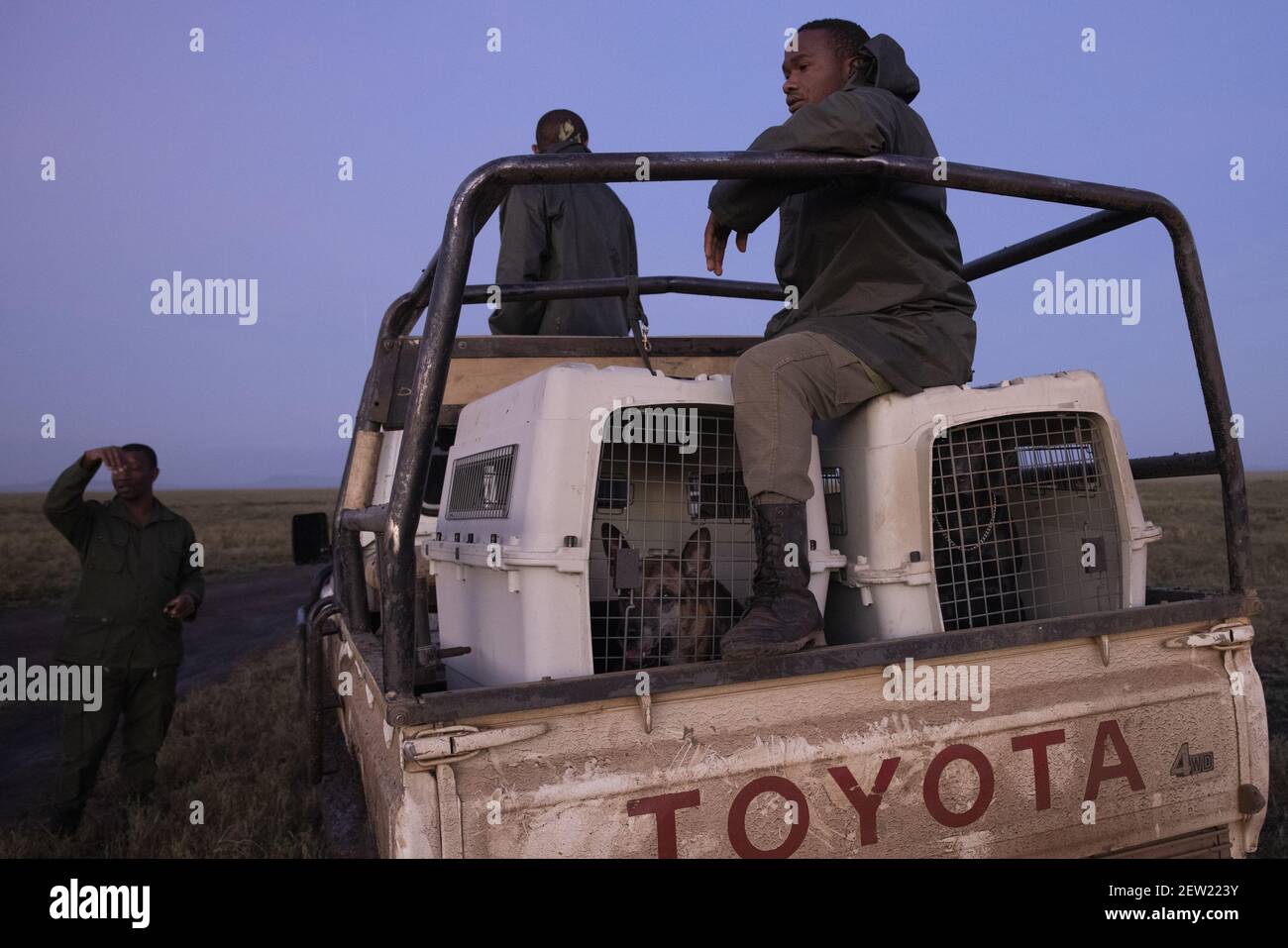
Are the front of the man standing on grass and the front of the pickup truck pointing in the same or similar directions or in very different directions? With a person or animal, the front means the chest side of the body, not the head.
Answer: very different directions

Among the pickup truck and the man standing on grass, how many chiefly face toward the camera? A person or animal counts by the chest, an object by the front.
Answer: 1

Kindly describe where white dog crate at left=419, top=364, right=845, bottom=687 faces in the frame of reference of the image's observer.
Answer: facing the viewer and to the right of the viewer

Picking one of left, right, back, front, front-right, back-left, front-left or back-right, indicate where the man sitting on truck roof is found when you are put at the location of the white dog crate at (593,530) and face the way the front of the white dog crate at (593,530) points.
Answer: back-left

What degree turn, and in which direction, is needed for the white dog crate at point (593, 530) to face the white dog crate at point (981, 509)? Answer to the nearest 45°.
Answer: approximately 45° to its left

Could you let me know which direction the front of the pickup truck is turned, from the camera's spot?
facing away from the viewer and to the left of the viewer

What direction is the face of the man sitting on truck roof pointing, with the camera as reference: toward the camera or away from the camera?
away from the camera

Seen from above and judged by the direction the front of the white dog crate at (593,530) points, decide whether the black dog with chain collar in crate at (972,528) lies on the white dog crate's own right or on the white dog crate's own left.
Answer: on the white dog crate's own left

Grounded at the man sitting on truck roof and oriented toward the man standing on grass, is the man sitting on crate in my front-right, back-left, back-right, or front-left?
back-left

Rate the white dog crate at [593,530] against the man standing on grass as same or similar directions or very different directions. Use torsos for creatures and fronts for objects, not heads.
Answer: same or similar directions

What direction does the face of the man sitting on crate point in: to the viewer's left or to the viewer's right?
to the viewer's left

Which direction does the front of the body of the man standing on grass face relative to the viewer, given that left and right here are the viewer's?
facing the viewer

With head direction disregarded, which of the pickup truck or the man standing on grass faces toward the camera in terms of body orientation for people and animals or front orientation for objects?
the man standing on grass
